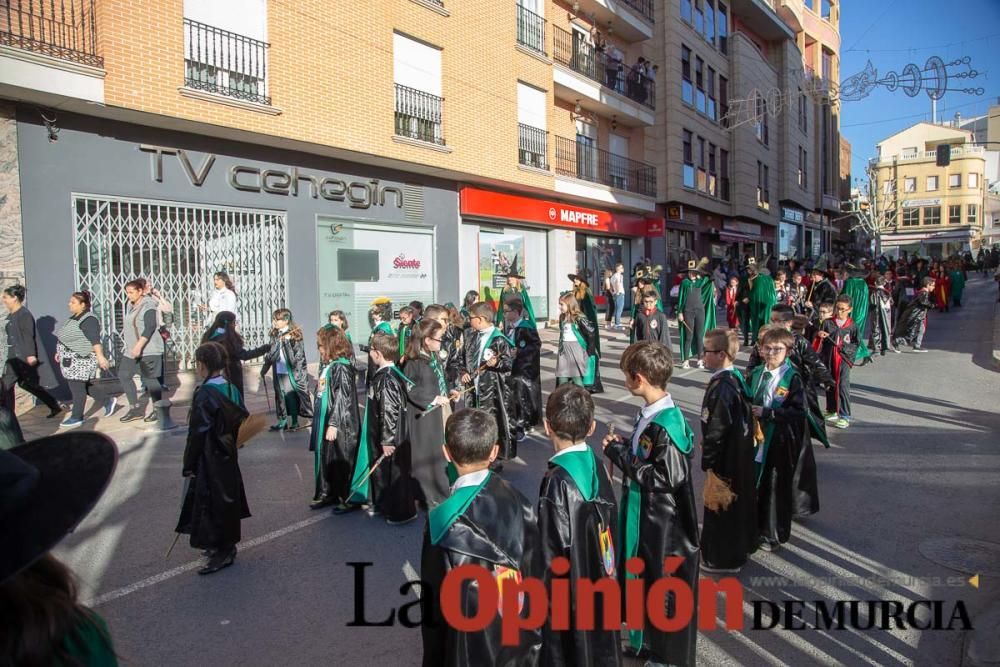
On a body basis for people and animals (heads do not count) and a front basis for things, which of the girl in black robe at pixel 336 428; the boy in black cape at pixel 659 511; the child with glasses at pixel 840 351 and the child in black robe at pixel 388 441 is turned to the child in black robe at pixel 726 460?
the child with glasses

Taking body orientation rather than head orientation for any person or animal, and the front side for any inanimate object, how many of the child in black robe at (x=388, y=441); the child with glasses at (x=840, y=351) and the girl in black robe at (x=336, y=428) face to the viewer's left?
2

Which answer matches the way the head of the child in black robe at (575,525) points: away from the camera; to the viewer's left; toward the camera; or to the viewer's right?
away from the camera

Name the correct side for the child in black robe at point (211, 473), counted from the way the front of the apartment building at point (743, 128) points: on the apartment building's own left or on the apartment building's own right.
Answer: on the apartment building's own right

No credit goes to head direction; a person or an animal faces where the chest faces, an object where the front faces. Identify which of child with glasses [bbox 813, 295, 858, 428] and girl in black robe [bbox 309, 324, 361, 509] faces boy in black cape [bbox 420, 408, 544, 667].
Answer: the child with glasses

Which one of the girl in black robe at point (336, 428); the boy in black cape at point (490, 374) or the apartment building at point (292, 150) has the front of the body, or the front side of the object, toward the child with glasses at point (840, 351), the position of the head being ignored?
the apartment building

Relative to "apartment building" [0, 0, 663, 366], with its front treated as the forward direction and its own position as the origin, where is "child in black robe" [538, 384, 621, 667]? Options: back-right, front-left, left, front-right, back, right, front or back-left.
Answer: front-right

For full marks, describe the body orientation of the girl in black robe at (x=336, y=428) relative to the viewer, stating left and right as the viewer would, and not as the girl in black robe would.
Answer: facing to the left of the viewer
